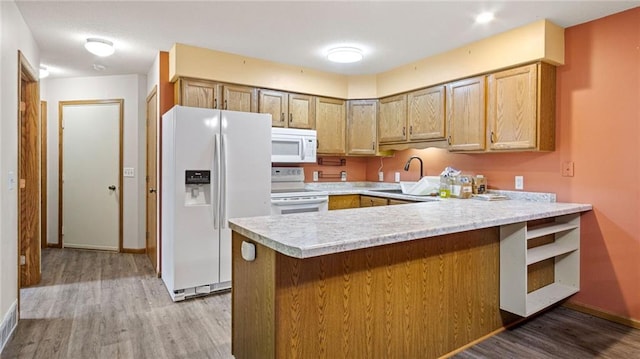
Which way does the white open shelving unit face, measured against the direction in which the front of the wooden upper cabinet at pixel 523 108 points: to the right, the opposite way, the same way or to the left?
to the left

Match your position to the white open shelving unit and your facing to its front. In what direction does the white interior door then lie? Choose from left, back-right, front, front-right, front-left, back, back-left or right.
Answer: back-right

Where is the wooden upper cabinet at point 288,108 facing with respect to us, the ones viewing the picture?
facing the viewer and to the right of the viewer

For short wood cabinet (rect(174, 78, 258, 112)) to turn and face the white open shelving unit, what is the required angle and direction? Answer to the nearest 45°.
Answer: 0° — it already faces it

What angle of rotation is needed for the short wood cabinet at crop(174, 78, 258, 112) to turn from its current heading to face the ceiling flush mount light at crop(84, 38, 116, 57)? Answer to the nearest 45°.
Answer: approximately 135° to its right

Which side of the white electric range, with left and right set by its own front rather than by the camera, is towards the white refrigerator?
right

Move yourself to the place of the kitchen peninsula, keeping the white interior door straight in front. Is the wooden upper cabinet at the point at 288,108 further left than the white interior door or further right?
right

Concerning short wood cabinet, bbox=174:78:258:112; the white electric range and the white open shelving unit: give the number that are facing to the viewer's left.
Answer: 0

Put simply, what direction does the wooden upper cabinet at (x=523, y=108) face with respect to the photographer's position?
facing the viewer and to the left of the viewer

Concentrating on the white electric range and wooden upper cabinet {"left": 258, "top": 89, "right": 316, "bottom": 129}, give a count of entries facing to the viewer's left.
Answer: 0

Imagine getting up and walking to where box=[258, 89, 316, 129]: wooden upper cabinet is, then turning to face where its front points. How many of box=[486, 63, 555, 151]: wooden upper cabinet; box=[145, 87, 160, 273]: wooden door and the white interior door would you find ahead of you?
1

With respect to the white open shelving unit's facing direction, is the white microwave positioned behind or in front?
behind

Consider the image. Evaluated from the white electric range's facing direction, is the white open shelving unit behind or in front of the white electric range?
in front
